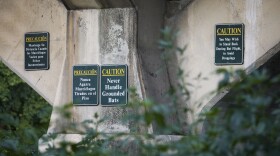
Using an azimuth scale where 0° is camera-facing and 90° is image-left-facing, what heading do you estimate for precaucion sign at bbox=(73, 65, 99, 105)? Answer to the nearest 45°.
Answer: approximately 0°

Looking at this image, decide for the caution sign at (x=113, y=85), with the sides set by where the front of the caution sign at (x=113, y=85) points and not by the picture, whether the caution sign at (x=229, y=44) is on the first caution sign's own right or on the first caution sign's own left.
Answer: on the first caution sign's own left

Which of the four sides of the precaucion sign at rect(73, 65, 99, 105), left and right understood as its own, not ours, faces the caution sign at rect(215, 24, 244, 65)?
left

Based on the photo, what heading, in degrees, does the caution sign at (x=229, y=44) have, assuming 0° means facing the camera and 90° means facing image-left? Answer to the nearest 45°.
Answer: approximately 0°

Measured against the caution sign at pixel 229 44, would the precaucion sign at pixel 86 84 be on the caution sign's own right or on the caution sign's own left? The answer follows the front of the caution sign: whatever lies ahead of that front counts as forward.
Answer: on the caution sign's own right

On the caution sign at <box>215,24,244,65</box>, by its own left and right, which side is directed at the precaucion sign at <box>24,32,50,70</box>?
right

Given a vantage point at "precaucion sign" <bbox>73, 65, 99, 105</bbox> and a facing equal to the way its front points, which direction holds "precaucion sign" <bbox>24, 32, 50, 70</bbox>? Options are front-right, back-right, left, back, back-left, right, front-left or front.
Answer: back-right
